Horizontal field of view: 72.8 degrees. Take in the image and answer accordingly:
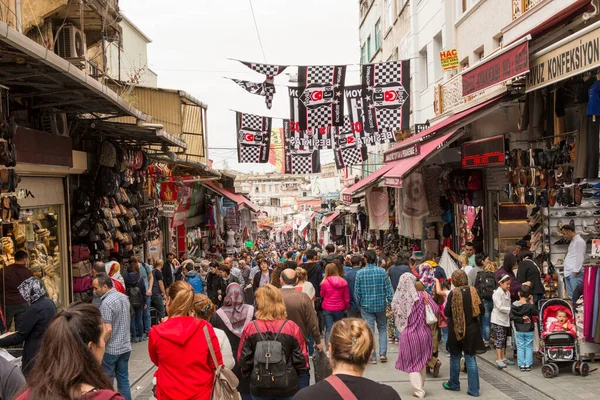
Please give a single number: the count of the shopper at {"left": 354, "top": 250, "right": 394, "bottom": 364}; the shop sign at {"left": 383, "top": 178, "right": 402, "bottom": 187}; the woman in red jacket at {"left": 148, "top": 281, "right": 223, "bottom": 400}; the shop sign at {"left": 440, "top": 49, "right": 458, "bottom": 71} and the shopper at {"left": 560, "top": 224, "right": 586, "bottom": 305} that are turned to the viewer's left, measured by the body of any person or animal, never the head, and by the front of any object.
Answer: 1

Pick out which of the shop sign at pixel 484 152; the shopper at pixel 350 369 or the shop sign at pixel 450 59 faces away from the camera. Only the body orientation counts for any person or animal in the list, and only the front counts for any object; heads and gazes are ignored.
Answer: the shopper

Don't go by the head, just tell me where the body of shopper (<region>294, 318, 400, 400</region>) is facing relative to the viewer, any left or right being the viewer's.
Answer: facing away from the viewer

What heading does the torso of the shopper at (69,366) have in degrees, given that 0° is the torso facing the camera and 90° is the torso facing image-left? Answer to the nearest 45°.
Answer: approximately 225°

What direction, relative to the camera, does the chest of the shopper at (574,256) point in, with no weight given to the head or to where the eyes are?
to the viewer's left

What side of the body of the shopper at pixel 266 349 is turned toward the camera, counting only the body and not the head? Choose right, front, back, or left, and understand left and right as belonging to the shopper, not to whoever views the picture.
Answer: back

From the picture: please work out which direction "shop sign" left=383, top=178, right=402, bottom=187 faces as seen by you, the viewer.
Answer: facing the viewer

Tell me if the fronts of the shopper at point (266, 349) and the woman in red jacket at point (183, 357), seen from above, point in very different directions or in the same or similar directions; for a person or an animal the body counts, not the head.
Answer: same or similar directions

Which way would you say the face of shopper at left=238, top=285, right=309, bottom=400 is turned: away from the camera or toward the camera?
away from the camera

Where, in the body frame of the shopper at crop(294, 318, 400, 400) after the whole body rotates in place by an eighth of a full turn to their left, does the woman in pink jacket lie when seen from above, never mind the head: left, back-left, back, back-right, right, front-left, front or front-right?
front-right

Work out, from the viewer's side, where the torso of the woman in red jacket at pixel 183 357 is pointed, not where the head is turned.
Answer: away from the camera
